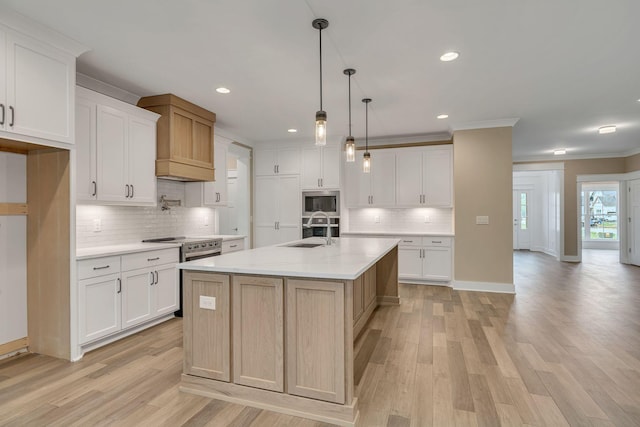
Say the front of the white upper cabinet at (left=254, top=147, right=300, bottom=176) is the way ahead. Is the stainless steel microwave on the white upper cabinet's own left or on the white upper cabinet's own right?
on the white upper cabinet's own left

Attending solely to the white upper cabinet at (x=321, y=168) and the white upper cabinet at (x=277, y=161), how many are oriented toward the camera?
2

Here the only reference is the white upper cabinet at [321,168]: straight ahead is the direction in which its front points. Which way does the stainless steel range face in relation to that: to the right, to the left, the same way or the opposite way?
to the left

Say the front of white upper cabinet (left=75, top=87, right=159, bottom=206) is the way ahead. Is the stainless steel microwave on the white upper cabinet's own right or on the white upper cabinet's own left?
on the white upper cabinet's own left

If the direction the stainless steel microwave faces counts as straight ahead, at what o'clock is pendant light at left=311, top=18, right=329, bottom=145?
The pendant light is roughly at 12 o'clock from the stainless steel microwave.

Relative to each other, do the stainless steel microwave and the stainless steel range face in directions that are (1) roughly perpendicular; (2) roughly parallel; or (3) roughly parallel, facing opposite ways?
roughly perpendicular

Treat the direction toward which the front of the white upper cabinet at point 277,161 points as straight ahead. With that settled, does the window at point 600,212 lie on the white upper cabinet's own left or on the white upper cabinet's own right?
on the white upper cabinet's own left

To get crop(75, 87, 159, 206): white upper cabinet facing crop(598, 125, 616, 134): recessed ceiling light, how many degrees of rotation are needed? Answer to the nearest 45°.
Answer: approximately 45° to its left

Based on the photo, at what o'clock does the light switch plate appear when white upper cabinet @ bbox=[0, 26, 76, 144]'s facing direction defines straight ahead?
The light switch plate is roughly at 11 o'clock from the white upper cabinet.
